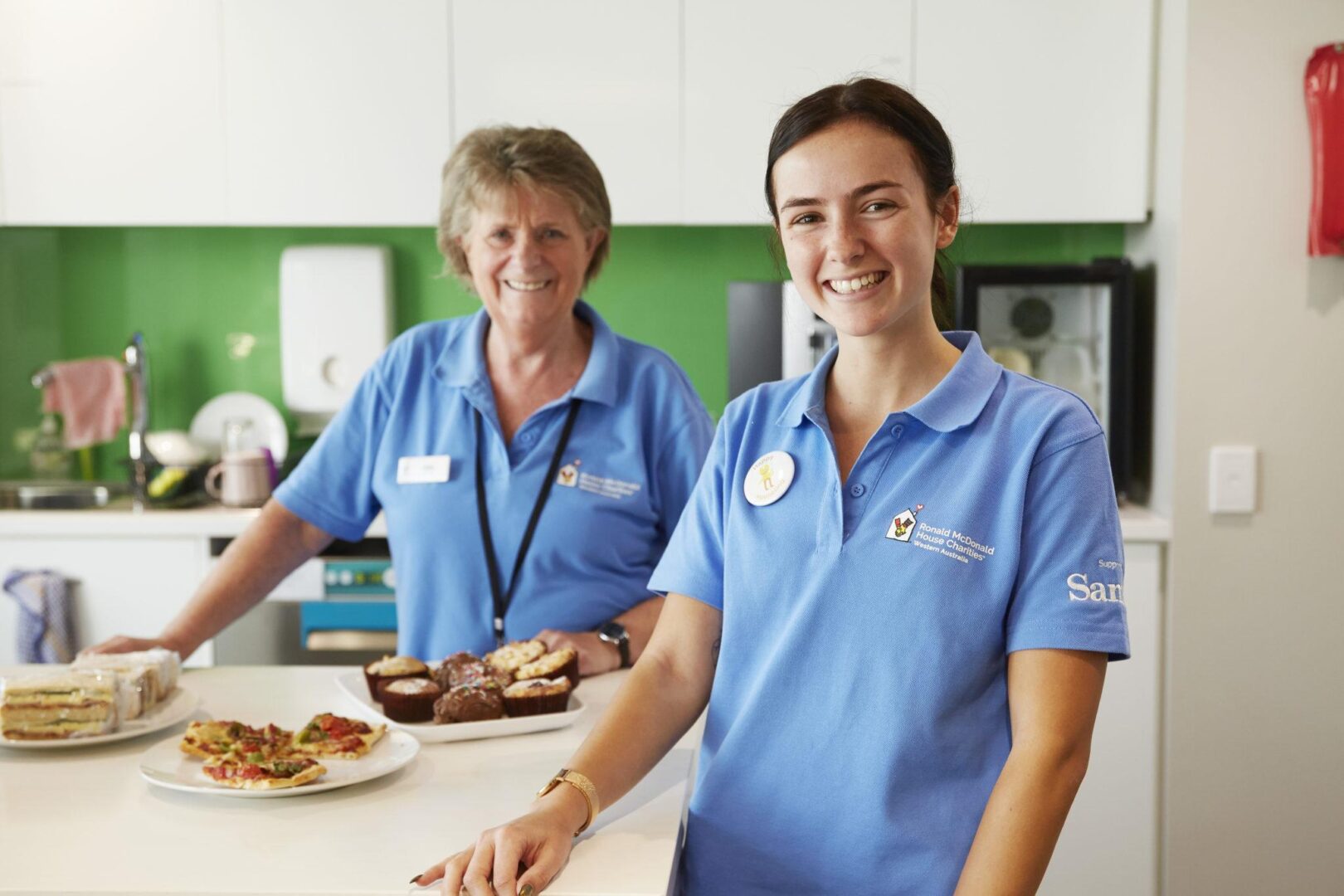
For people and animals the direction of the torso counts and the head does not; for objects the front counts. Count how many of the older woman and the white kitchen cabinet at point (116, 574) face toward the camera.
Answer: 2

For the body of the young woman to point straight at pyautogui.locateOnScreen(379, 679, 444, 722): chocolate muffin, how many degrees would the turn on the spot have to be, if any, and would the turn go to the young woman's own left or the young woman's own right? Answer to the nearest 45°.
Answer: approximately 90° to the young woman's own right

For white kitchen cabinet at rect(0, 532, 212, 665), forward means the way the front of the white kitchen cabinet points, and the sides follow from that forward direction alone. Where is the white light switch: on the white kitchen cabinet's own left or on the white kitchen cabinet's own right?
on the white kitchen cabinet's own left

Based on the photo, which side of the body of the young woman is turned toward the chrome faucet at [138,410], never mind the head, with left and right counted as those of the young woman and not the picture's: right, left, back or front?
right

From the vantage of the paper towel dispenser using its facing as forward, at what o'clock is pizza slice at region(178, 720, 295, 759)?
The pizza slice is roughly at 12 o'clock from the paper towel dispenser.

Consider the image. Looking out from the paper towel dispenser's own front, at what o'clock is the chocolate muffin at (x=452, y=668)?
The chocolate muffin is roughly at 12 o'clock from the paper towel dispenser.

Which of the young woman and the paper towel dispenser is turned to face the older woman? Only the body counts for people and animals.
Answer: the paper towel dispenser

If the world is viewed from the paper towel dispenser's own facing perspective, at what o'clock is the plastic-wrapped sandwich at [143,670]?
The plastic-wrapped sandwich is roughly at 12 o'clock from the paper towel dispenser.

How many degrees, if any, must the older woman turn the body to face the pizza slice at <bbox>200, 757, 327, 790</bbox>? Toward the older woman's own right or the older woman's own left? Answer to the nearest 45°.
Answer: approximately 45° to the older woman's own right
